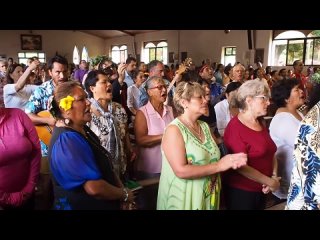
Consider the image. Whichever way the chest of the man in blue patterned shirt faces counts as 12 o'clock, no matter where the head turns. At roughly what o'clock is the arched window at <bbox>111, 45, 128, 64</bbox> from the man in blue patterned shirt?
The arched window is roughly at 8 o'clock from the man in blue patterned shirt.

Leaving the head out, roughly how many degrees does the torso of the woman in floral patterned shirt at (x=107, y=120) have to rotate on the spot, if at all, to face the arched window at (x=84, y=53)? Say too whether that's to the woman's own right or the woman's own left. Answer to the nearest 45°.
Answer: approximately 135° to the woman's own left

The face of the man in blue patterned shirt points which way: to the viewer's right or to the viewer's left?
to the viewer's right

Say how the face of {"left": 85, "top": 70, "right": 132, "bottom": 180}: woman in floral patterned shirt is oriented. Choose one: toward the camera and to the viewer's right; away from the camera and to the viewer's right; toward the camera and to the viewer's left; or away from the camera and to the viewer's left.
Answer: toward the camera and to the viewer's right

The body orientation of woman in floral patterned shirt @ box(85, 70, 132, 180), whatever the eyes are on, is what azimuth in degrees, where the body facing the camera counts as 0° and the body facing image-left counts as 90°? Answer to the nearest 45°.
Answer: approximately 315°

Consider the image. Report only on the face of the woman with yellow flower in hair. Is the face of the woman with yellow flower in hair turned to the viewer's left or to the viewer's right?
to the viewer's right

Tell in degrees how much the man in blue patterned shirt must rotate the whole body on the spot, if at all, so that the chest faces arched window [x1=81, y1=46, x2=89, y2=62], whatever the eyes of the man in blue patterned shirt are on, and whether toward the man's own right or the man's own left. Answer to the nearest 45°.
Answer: approximately 135° to the man's own left

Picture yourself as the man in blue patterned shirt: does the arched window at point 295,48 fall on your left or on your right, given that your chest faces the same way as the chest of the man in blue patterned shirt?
on your left

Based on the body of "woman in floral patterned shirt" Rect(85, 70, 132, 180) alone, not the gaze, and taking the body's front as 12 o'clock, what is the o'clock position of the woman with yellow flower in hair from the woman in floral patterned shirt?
The woman with yellow flower in hair is roughly at 2 o'clock from the woman in floral patterned shirt.

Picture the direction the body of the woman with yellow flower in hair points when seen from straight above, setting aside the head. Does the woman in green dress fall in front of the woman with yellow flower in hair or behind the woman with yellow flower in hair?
in front

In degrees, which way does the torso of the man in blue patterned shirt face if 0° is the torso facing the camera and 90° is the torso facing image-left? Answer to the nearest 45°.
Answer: approximately 315°
